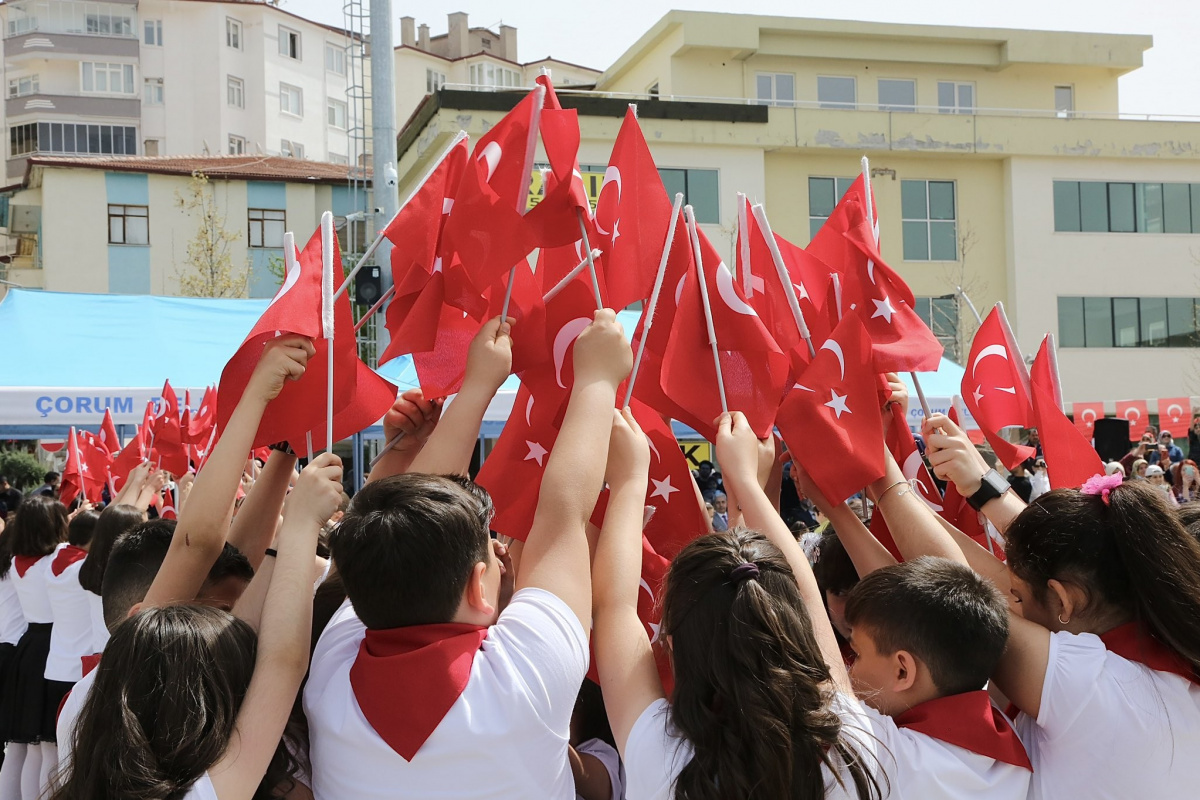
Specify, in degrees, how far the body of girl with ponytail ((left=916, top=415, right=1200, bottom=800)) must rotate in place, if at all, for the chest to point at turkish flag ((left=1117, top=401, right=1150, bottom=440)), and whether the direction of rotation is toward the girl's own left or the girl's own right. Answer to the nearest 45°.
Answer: approximately 45° to the girl's own right

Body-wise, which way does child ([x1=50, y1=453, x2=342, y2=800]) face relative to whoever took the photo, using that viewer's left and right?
facing away from the viewer

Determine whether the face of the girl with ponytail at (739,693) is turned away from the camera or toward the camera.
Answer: away from the camera

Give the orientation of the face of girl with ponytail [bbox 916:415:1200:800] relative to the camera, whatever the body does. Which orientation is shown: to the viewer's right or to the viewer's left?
to the viewer's left

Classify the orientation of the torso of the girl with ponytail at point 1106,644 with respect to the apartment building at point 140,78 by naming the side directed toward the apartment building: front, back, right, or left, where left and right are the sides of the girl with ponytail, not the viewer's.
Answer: front

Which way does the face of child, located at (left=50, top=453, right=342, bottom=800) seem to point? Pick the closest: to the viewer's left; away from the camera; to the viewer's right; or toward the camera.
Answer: away from the camera

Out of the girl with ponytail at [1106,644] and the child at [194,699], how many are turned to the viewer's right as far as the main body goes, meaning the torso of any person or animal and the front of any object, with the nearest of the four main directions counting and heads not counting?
0

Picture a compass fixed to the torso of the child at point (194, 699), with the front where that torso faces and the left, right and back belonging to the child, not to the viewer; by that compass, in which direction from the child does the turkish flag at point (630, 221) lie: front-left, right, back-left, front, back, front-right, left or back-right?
front-right

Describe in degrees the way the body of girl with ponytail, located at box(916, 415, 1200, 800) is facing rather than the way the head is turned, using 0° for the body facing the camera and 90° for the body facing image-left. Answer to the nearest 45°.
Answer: approximately 135°

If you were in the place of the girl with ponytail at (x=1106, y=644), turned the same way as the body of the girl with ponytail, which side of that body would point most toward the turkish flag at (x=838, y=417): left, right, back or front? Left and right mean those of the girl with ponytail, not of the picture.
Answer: front
